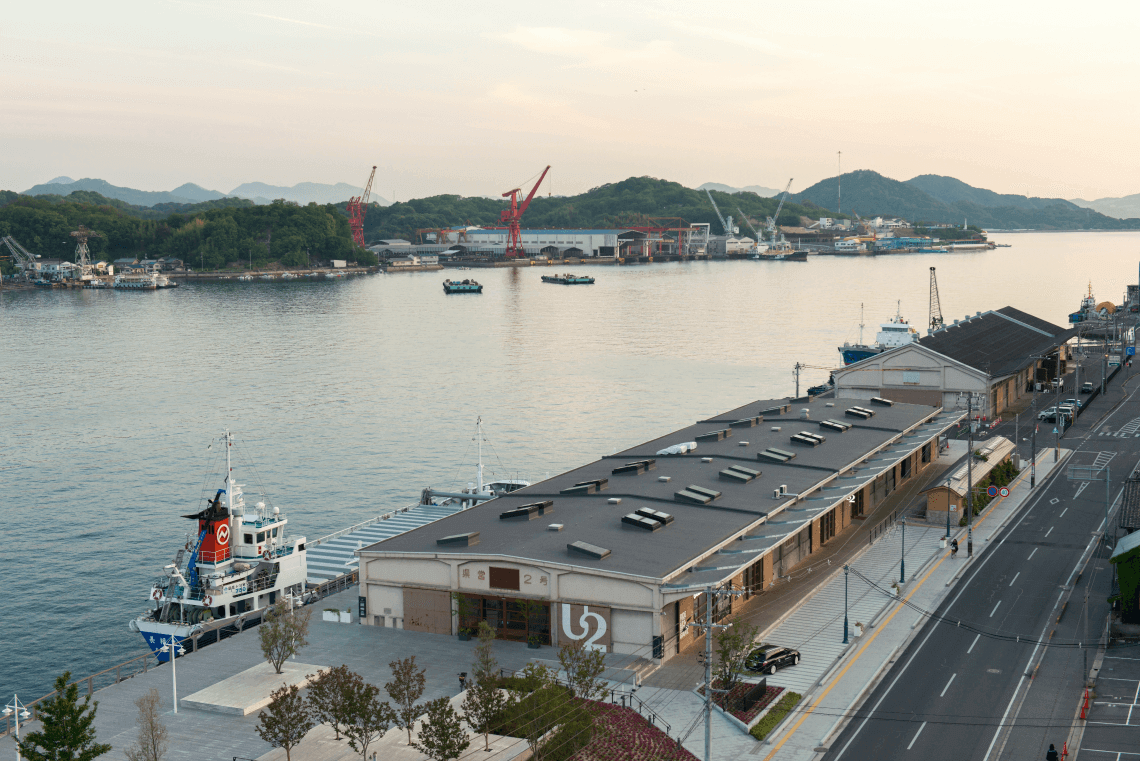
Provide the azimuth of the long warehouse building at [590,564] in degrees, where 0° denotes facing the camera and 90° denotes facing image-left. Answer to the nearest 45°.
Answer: approximately 45°

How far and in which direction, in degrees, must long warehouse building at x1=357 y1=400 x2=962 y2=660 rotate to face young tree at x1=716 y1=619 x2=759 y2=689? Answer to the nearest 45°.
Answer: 0° — it already faces it
